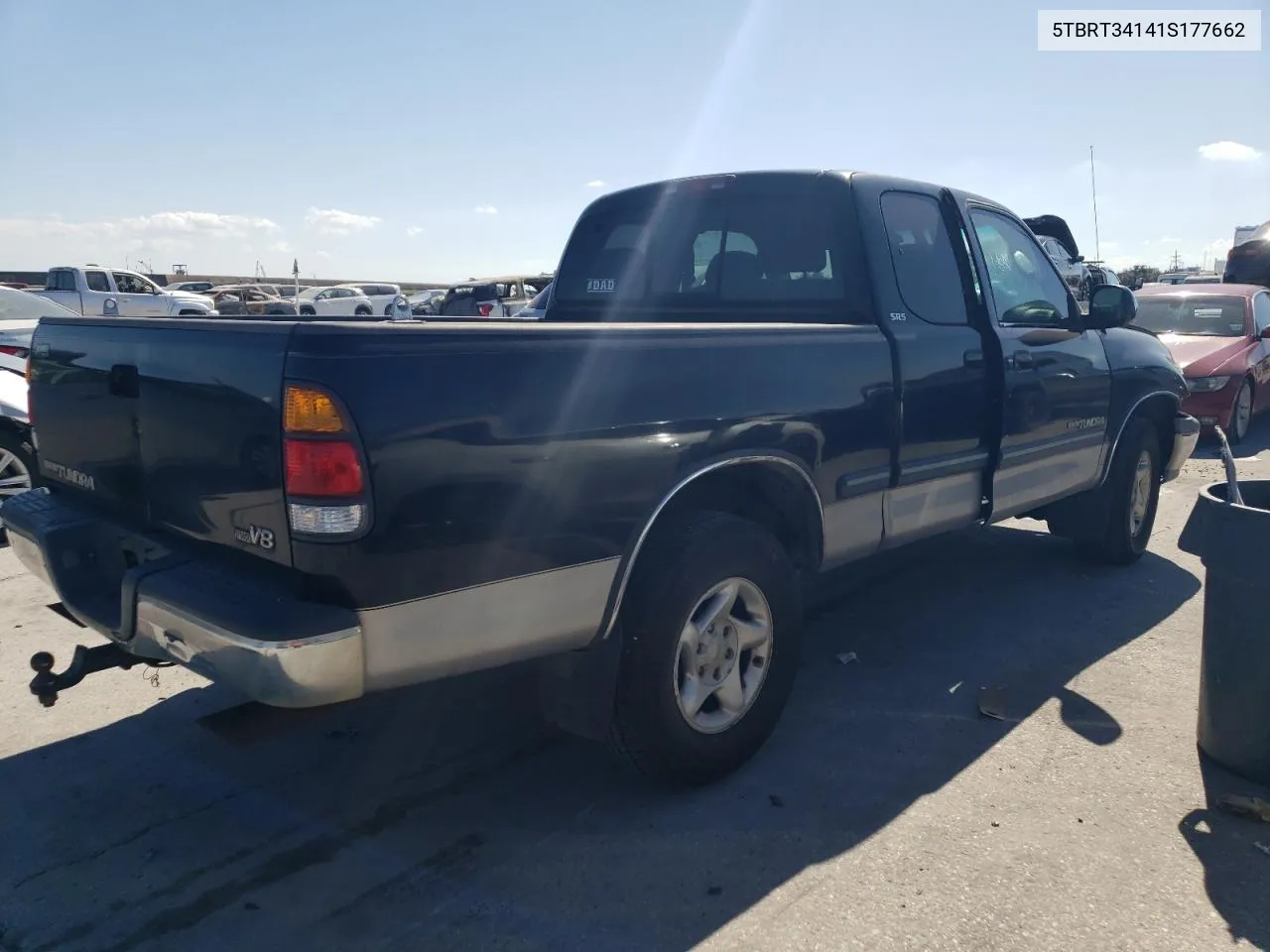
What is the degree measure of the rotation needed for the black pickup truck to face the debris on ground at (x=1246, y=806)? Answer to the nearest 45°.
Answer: approximately 45° to its right

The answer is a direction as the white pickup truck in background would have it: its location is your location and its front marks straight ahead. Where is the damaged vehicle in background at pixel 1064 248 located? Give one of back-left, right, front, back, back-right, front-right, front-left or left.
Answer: front-right

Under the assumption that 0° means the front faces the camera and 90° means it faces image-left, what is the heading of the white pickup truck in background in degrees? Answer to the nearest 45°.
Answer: approximately 270°

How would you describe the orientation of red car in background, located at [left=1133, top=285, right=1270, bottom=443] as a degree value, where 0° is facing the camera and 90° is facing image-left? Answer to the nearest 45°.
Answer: approximately 45°

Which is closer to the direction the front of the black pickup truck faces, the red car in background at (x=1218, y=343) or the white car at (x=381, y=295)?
the red car in background

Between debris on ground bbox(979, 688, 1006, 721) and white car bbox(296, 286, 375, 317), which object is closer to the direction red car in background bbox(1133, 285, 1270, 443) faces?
the debris on ground

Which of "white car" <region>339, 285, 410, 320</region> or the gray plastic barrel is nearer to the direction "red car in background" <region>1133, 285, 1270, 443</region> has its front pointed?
the gray plastic barrel

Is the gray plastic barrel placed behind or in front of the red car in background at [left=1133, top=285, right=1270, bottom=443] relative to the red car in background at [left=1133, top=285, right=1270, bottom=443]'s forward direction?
in front

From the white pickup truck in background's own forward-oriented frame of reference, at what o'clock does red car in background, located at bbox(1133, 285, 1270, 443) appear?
The red car in background is roughly at 2 o'clock from the white pickup truck in background.

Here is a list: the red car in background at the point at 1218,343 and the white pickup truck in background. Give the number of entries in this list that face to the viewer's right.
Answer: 1

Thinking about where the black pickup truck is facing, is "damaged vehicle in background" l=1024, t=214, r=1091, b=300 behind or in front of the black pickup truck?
in front

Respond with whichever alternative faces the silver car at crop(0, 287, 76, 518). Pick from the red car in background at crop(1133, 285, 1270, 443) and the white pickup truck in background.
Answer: the red car in background

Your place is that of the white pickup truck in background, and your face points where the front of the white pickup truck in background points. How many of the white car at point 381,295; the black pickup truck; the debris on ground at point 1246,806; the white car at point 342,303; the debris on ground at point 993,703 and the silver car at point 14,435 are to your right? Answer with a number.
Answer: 4

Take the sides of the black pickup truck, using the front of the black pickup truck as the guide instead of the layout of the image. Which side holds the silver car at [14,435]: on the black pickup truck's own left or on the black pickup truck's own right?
on the black pickup truck's own left

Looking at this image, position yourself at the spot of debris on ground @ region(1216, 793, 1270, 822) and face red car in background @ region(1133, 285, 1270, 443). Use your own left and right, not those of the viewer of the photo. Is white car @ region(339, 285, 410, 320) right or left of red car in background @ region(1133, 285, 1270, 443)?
left

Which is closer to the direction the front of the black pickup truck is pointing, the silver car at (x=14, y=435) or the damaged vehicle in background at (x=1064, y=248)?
the damaged vehicle in background
